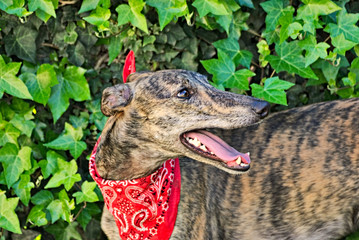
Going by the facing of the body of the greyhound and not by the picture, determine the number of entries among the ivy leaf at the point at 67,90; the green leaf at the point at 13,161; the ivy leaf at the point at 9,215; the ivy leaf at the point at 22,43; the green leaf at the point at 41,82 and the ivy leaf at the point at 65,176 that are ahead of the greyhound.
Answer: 6

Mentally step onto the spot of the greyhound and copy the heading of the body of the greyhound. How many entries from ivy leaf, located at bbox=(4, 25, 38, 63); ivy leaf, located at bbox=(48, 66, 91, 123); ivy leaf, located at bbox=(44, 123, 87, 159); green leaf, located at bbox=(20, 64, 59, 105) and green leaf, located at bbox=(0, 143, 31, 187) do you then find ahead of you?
5

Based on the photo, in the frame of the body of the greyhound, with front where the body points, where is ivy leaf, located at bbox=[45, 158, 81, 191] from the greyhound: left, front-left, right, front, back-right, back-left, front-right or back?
front

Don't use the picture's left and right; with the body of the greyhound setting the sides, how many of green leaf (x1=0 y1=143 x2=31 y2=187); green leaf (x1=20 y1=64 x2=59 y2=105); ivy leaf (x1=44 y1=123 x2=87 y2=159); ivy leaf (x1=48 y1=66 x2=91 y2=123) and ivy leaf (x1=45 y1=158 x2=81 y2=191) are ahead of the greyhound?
5

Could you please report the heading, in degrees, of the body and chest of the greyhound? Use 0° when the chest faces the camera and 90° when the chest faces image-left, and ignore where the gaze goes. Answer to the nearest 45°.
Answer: approximately 90°

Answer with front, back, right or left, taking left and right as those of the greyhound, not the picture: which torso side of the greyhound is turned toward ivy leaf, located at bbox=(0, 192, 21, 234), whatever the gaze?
front

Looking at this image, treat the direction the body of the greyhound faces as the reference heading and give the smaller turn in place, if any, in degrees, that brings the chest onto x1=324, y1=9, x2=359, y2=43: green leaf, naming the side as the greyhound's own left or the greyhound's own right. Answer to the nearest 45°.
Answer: approximately 135° to the greyhound's own right

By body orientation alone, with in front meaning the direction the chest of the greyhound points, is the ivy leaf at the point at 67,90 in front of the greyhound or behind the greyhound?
in front

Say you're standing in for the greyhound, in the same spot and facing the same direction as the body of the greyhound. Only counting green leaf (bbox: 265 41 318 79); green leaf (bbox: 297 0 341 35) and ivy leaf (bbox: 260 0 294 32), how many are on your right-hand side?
3

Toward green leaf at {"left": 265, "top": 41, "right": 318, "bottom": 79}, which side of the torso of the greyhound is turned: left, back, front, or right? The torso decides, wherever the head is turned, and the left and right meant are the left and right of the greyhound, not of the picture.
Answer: right

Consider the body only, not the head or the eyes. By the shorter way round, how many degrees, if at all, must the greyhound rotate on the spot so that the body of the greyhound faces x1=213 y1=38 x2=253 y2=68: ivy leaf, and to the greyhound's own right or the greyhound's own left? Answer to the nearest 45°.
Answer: approximately 90° to the greyhound's own right

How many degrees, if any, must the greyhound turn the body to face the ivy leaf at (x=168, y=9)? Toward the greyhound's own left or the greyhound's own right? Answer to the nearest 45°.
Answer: approximately 45° to the greyhound's own right

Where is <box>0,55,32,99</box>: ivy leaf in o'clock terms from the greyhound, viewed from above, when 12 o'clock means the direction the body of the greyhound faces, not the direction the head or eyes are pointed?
The ivy leaf is roughly at 12 o'clock from the greyhound.
